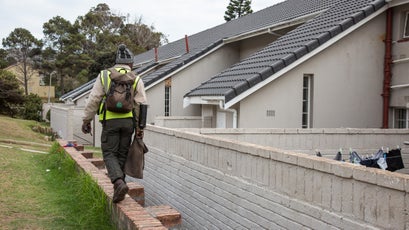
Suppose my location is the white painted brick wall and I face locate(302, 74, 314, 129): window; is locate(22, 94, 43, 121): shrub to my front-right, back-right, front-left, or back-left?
front-left

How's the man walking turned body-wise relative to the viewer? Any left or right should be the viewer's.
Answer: facing away from the viewer

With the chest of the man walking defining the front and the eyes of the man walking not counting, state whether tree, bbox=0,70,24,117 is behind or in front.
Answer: in front

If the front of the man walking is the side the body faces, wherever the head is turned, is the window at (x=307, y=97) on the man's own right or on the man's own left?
on the man's own right
